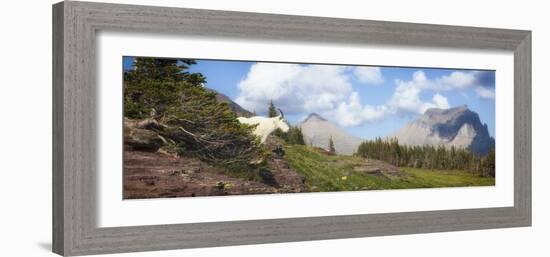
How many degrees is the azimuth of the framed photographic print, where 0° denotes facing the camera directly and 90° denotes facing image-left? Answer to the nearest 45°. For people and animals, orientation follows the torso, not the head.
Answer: approximately 315°
